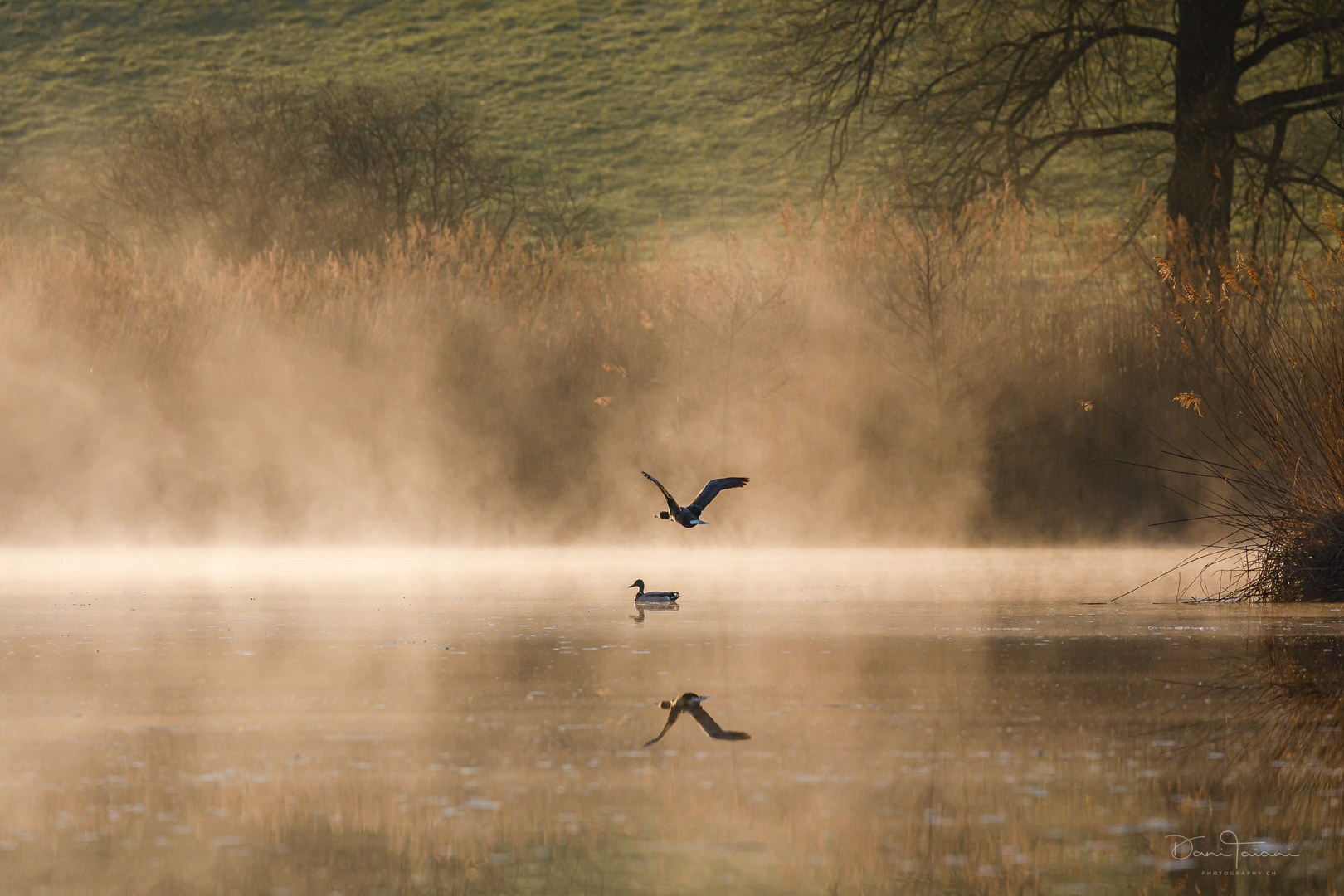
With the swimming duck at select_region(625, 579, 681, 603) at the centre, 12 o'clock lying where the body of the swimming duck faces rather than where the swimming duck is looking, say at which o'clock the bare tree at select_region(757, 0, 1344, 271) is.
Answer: The bare tree is roughly at 4 o'clock from the swimming duck.

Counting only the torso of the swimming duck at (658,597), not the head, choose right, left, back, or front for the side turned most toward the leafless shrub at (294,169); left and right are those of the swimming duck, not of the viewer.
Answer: right

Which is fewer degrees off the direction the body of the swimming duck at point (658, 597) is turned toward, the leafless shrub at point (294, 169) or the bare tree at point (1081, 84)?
the leafless shrub

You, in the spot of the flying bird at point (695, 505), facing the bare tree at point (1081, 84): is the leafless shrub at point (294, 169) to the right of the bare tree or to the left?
left

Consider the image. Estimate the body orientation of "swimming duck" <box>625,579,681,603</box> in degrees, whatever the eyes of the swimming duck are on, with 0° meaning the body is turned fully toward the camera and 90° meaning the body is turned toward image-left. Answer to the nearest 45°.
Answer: approximately 90°
